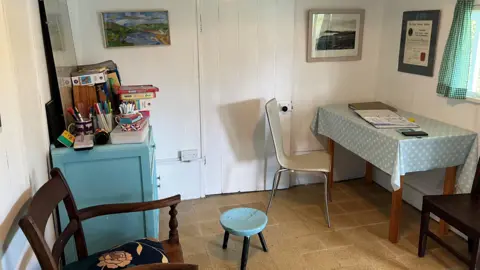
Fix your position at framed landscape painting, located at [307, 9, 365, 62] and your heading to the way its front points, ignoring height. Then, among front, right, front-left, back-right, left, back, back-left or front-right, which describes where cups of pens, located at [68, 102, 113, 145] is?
front-right

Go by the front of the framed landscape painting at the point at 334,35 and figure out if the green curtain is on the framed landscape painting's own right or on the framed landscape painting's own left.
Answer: on the framed landscape painting's own left

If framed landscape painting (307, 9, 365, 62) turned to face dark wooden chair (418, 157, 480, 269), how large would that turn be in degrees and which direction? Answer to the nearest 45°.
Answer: approximately 45° to its left

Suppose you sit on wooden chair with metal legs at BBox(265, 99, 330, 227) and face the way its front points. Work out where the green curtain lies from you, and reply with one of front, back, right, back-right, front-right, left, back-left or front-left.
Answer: front

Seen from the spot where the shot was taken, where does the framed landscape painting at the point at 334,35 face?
facing the viewer

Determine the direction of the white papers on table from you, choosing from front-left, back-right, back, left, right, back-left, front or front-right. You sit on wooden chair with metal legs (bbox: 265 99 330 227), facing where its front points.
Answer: front

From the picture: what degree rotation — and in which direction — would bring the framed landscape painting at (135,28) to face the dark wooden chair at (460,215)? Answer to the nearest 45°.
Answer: approximately 45° to its left

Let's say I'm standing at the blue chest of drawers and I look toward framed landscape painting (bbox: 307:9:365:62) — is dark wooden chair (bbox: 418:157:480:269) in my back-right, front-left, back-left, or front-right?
front-right

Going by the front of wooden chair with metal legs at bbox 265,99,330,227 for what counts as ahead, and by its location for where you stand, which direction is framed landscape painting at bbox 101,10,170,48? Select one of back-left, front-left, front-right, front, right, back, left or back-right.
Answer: back

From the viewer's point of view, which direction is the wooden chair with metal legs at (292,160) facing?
to the viewer's right

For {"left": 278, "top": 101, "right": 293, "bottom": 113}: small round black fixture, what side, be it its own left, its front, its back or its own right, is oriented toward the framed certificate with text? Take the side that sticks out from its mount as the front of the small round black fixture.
left

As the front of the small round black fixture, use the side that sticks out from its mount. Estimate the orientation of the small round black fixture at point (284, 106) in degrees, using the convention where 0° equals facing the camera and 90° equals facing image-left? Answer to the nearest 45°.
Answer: approximately 0°

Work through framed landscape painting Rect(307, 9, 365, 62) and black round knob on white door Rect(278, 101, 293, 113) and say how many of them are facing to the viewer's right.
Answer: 0

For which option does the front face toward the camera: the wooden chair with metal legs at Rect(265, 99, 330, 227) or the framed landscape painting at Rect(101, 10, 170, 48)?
the framed landscape painting
